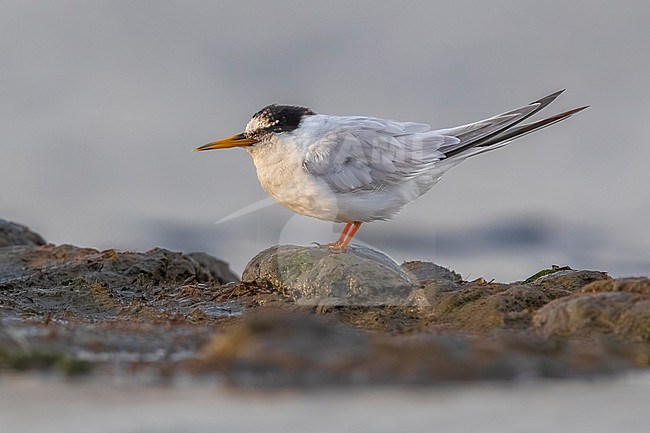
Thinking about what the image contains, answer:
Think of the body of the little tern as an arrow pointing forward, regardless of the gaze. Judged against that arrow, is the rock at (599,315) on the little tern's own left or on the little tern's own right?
on the little tern's own left

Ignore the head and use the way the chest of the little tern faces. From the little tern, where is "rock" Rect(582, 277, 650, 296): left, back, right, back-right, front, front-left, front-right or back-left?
back-left

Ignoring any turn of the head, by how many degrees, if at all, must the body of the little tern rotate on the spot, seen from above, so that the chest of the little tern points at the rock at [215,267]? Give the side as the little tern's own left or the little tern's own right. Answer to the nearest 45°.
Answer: approximately 45° to the little tern's own right

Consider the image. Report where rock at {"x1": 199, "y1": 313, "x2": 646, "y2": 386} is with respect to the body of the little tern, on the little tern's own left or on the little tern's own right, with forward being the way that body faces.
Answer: on the little tern's own left

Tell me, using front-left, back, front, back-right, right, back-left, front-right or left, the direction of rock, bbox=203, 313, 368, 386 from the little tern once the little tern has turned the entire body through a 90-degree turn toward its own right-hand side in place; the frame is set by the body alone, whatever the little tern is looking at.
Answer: back

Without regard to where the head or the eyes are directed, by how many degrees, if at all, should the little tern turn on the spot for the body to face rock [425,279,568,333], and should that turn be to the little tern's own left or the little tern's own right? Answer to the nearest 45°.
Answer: approximately 135° to the little tern's own left

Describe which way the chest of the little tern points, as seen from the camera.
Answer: to the viewer's left
